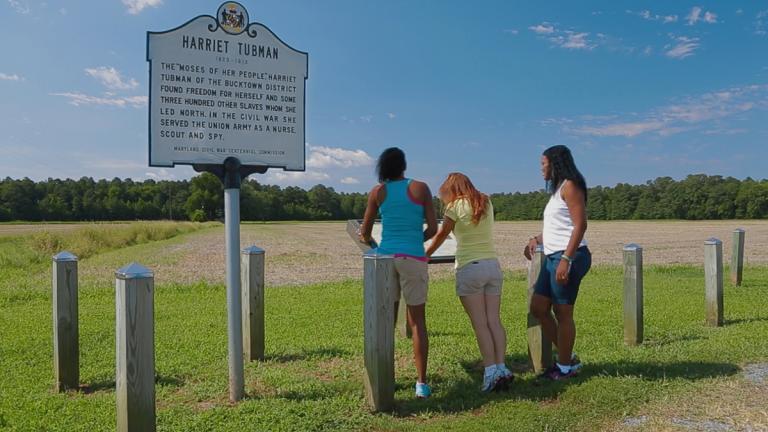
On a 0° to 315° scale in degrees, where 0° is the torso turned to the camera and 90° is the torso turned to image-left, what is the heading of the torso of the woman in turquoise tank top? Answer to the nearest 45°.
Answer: approximately 180°

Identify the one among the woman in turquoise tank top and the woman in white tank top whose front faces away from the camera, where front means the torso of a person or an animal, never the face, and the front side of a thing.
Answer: the woman in turquoise tank top

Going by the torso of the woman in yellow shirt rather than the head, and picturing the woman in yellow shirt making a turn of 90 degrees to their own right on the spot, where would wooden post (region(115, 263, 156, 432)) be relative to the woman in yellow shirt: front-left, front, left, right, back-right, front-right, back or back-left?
back

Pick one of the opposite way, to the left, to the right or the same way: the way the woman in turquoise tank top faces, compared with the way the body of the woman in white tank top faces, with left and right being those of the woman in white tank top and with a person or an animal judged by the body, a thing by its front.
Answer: to the right

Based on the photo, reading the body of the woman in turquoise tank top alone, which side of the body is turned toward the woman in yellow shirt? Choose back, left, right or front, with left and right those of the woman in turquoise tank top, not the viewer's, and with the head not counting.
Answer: right

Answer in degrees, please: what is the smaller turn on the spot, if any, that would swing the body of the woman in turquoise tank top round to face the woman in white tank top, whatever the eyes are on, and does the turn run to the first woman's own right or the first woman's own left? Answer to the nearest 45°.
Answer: approximately 90° to the first woman's own right

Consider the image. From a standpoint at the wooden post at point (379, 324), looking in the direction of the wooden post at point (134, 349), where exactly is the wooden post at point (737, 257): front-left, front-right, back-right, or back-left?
back-right

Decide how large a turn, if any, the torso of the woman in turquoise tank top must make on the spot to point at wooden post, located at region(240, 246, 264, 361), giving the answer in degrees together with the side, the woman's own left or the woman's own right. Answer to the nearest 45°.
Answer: approximately 45° to the woman's own left

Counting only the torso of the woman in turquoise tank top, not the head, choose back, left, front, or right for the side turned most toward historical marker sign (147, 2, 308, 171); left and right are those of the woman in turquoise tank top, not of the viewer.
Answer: left

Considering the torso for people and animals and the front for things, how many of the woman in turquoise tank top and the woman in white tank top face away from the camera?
1

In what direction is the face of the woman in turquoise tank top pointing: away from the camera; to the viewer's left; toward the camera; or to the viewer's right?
away from the camera

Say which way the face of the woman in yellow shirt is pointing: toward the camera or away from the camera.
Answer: away from the camera

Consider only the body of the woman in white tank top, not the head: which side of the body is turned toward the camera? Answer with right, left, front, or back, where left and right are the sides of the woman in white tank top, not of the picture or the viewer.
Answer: left
